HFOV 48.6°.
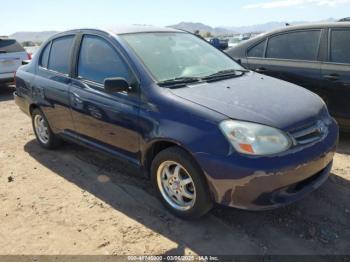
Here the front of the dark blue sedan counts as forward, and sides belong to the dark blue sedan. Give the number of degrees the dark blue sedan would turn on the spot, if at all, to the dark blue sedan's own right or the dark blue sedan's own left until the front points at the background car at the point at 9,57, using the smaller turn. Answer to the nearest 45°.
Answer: approximately 180°

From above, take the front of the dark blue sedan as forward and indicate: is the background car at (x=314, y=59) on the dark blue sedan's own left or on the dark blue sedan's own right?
on the dark blue sedan's own left

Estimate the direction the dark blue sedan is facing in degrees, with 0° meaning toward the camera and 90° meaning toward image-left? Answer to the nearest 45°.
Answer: approximately 315°
